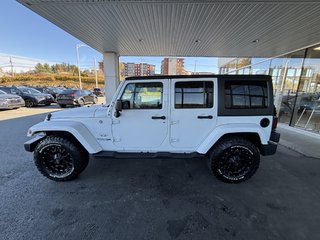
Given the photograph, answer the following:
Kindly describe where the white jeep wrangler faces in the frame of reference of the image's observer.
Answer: facing to the left of the viewer

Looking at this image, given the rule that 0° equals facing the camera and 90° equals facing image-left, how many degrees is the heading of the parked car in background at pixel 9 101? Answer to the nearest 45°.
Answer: approximately 315°

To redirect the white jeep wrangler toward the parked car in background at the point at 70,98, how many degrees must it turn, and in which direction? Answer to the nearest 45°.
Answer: approximately 45° to its right

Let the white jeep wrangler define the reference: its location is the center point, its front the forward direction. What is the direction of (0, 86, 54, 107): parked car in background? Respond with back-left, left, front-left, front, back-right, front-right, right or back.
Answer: front-right

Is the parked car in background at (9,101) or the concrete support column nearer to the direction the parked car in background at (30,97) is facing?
the concrete support column

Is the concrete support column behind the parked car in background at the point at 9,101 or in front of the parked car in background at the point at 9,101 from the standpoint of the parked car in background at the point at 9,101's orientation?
in front

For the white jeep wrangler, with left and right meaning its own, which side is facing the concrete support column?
right

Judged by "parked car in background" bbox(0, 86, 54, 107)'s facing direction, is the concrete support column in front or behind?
in front

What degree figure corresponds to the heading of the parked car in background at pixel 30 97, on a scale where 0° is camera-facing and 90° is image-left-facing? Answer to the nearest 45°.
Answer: approximately 315°
